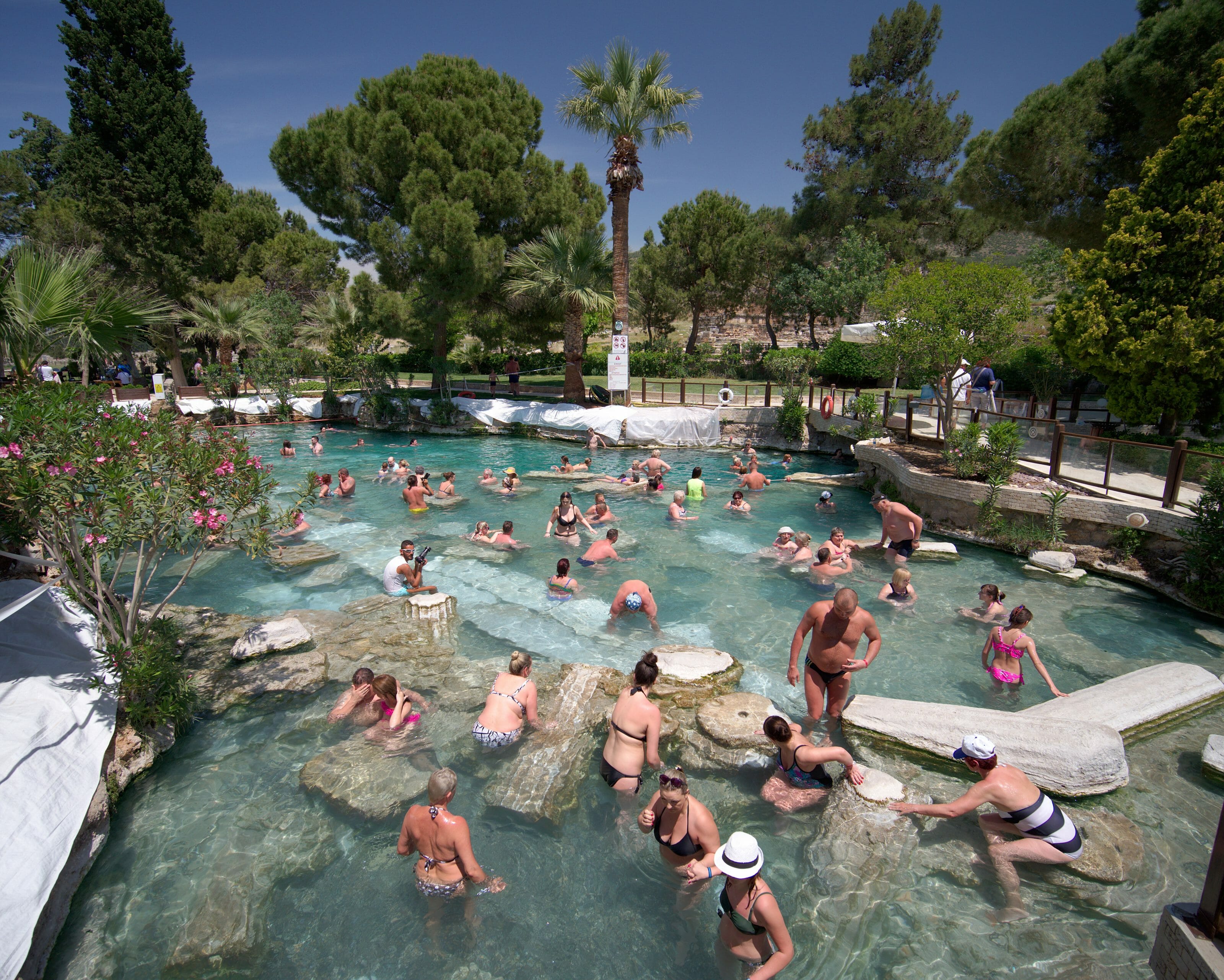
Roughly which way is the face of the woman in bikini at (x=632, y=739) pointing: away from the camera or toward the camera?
away from the camera

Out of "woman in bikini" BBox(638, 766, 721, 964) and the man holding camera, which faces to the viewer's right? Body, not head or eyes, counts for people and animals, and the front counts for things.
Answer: the man holding camera

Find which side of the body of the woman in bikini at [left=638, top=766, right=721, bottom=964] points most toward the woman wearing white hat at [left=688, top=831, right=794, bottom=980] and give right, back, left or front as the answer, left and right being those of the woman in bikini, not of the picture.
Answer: left

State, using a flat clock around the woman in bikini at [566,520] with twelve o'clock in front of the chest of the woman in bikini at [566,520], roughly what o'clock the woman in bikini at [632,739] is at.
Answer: the woman in bikini at [632,739] is roughly at 12 o'clock from the woman in bikini at [566,520].

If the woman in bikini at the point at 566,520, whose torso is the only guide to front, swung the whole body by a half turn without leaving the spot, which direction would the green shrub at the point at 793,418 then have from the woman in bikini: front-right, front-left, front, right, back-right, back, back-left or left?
front-right

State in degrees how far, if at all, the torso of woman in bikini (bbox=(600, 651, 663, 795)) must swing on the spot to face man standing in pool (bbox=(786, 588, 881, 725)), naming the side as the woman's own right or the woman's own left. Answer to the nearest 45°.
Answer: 0° — they already face them

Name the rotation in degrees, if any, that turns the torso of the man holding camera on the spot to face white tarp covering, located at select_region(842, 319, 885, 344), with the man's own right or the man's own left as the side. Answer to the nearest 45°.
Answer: approximately 45° to the man's own left

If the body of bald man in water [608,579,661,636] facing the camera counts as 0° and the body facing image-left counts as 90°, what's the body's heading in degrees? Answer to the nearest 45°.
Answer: approximately 0°

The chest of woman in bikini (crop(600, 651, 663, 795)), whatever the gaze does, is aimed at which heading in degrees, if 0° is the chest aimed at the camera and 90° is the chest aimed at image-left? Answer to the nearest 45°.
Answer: approximately 225°
